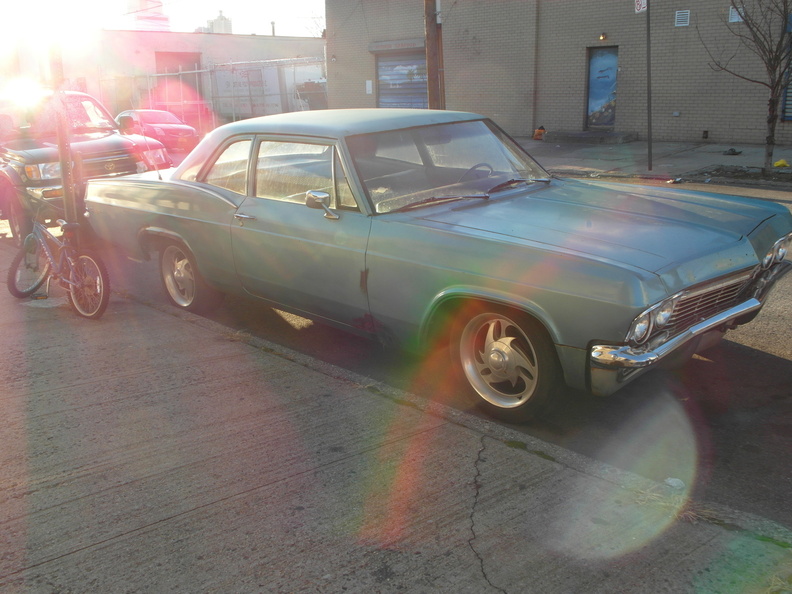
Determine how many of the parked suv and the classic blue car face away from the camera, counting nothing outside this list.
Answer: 0

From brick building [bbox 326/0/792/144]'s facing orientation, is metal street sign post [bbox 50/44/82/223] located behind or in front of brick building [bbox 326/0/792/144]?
in front

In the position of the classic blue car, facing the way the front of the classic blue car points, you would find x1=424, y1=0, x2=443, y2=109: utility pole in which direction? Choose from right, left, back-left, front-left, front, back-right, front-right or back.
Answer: back-left

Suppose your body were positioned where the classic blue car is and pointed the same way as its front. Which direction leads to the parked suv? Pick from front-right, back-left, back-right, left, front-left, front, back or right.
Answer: back

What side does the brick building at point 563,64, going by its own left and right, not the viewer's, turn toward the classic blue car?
front

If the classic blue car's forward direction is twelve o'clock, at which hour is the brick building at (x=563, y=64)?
The brick building is roughly at 8 o'clock from the classic blue car.

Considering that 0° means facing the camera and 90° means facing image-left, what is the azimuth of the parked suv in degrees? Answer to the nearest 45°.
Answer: approximately 315°

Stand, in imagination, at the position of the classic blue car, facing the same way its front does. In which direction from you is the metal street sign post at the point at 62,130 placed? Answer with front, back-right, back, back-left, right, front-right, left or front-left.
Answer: back

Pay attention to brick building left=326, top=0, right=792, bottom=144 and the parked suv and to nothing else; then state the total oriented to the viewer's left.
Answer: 0
